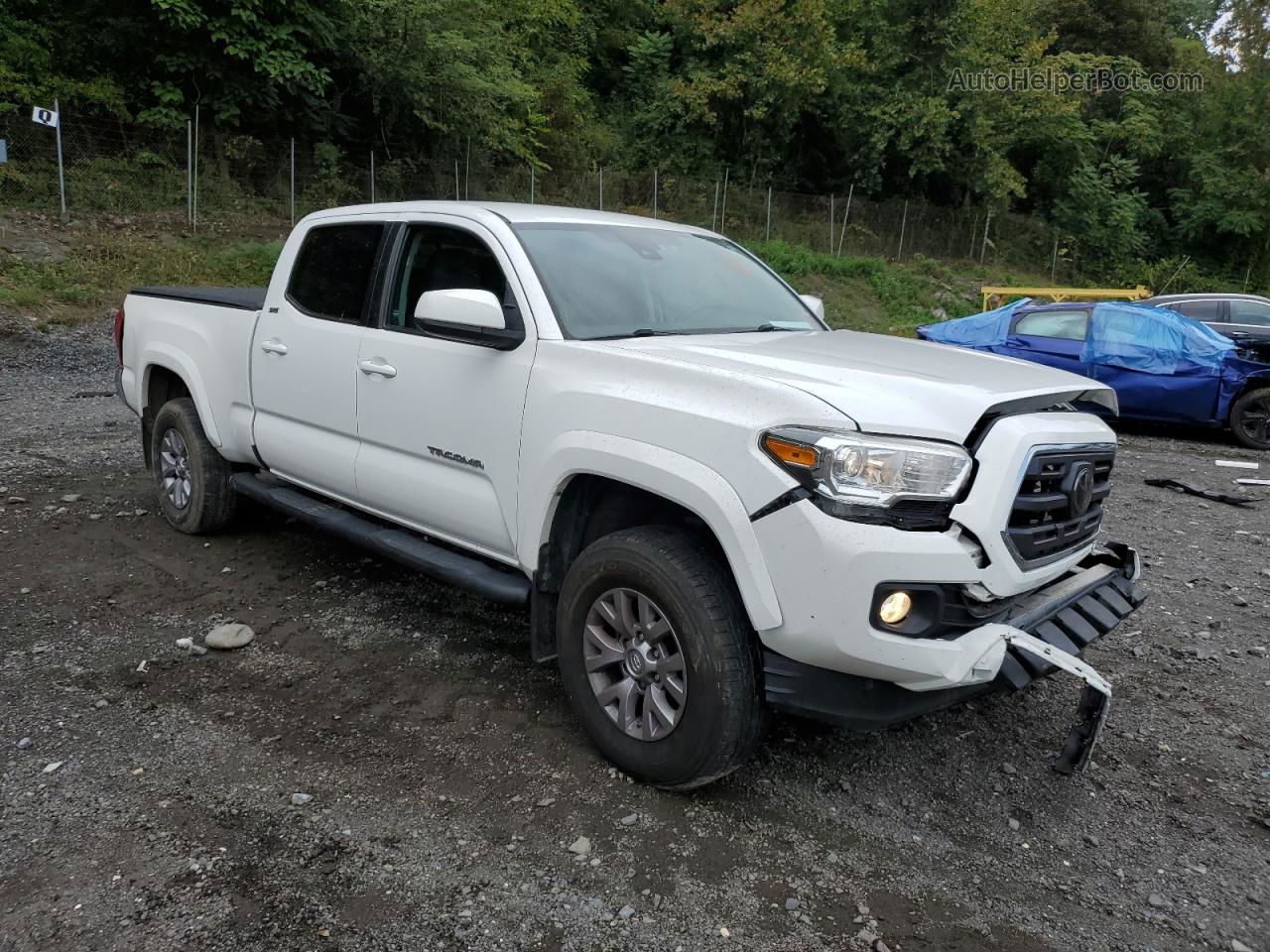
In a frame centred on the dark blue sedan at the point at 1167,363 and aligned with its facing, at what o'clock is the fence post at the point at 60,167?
The fence post is roughly at 6 o'clock from the dark blue sedan.

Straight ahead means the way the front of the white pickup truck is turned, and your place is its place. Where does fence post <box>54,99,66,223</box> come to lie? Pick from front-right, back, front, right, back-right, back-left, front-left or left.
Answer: back

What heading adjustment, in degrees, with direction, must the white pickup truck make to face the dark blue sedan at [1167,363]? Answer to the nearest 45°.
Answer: approximately 90° to its left

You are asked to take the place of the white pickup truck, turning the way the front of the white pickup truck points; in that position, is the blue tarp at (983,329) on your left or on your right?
on your left

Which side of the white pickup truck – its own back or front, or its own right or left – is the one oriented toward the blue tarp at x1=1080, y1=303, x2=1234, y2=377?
left

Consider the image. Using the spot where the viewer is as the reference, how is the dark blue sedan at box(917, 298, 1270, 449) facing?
facing to the right of the viewer

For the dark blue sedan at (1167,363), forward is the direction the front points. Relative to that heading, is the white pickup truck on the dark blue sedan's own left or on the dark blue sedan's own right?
on the dark blue sedan's own right
